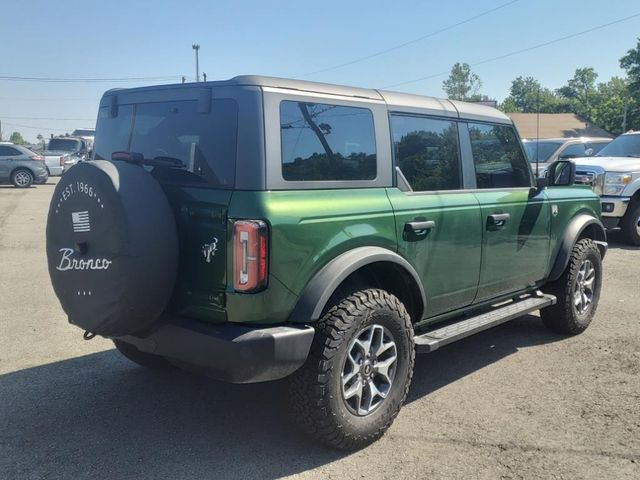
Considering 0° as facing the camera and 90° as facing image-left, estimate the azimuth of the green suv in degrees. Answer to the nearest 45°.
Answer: approximately 225°

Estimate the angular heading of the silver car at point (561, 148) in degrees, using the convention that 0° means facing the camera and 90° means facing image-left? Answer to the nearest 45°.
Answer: approximately 45°

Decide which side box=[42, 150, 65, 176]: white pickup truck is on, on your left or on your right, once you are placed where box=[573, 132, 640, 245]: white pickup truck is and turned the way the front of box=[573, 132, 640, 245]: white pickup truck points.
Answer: on your right

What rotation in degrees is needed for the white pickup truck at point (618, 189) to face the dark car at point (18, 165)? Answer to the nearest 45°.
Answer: approximately 45° to its right

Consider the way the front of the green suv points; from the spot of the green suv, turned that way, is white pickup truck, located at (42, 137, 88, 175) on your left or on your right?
on your left

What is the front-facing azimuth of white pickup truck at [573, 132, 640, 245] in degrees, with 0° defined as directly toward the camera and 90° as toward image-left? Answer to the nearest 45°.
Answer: approximately 45°

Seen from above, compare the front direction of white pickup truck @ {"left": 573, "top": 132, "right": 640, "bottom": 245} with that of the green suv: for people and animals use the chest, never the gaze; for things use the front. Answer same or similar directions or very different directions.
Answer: very different directions

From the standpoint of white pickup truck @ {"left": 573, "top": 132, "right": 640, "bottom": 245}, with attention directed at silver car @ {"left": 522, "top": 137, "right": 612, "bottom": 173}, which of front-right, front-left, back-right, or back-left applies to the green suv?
back-left

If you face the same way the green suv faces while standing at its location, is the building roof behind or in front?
in front

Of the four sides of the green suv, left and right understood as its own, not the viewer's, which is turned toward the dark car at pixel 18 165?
left
